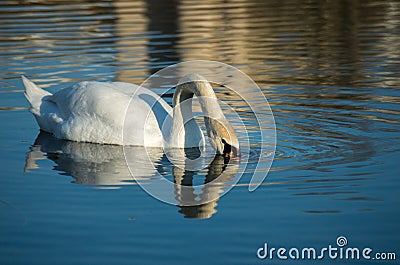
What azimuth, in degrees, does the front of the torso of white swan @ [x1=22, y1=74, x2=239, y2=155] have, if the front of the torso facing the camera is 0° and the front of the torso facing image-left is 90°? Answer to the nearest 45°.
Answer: approximately 270°
